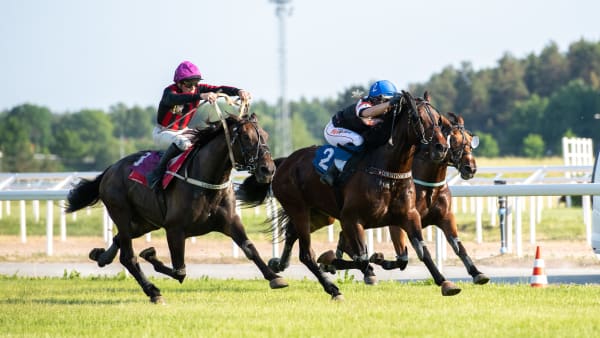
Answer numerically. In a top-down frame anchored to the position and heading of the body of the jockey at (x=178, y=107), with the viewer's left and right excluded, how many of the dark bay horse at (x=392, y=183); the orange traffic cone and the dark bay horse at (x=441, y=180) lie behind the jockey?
0

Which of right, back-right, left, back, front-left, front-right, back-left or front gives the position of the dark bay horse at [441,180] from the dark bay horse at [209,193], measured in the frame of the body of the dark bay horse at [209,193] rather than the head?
front-left

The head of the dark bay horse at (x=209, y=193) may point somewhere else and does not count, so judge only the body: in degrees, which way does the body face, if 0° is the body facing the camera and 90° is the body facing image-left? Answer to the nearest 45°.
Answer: approximately 315°

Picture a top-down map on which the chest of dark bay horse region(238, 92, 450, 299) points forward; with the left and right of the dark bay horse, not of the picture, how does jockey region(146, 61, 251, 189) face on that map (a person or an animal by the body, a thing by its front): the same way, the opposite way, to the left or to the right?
the same way

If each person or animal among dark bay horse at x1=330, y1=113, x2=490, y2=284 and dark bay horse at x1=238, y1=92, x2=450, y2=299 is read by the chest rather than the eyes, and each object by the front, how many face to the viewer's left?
0

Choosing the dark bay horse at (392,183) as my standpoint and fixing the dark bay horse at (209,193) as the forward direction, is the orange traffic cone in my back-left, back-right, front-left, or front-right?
back-right

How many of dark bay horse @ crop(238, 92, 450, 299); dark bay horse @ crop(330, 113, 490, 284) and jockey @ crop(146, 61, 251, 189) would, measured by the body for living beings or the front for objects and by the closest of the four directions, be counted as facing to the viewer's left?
0

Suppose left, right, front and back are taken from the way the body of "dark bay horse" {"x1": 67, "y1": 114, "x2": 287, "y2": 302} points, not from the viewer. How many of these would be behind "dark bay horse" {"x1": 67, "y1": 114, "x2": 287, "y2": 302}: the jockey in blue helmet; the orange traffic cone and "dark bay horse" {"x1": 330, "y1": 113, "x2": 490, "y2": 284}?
0

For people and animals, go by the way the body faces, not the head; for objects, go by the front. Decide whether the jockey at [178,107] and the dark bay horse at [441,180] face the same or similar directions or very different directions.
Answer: same or similar directions

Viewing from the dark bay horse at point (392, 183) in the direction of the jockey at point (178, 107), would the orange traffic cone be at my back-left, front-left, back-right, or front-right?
back-right

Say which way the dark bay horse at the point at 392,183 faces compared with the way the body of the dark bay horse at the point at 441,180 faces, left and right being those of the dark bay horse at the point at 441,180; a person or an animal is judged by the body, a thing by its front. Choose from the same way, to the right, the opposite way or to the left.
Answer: the same way

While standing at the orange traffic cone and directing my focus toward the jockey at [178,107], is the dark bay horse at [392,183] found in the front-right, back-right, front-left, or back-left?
front-left

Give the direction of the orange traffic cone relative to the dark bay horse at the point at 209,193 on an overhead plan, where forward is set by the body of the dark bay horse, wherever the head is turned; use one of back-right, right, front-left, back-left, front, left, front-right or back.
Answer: front-left

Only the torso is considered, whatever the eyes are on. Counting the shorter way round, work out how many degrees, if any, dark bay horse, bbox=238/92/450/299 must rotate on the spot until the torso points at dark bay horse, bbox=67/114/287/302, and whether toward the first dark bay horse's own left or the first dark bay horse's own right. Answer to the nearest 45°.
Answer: approximately 135° to the first dark bay horse's own right

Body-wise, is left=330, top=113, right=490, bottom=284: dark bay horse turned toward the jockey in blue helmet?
no

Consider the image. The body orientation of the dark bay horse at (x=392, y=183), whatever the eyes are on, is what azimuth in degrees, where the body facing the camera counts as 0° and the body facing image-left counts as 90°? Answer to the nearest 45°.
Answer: approximately 315°

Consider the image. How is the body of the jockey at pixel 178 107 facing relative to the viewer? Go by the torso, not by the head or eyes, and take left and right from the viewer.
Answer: facing the viewer and to the right of the viewer
